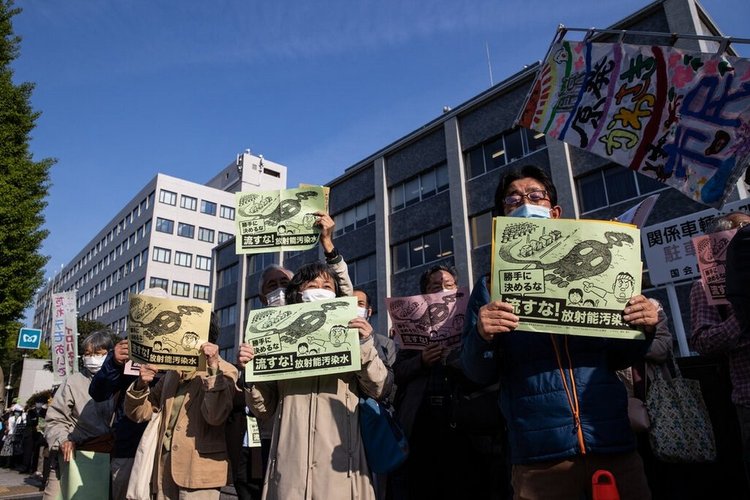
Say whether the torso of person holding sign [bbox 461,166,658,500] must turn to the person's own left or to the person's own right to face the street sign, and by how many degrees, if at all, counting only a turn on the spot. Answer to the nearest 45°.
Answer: approximately 135° to the person's own right

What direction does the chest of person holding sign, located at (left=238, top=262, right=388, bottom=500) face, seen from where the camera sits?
toward the camera

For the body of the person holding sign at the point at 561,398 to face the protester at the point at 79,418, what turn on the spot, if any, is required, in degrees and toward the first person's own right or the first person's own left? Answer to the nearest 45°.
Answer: approximately 90° to the first person's own right

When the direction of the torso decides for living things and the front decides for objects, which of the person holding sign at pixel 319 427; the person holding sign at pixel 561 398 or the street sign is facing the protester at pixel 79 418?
the street sign

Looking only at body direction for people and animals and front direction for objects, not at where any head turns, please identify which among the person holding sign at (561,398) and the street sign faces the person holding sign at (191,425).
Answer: the street sign

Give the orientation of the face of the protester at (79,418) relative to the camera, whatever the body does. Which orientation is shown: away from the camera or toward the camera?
toward the camera

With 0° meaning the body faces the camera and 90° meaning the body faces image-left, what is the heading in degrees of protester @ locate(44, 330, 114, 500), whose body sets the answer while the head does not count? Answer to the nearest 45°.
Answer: approximately 315°

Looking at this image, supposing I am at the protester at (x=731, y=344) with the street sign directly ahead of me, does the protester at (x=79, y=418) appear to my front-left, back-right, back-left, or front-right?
front-left

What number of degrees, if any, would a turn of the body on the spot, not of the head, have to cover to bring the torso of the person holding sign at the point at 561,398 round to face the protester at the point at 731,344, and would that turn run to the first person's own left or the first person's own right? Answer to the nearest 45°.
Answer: approximately 135° to the first person's own left

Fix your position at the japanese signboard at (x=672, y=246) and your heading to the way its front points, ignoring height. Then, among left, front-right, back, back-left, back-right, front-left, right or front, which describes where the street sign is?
right

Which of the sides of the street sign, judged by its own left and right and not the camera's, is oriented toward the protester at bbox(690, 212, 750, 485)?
front

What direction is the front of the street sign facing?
toward the camera

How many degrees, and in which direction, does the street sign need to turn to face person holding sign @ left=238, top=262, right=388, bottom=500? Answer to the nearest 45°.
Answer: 0° — it already faces them

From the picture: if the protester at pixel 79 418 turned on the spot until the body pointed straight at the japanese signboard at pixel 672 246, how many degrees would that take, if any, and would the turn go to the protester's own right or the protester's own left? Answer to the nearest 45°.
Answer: approximately 45° to the protester's own left

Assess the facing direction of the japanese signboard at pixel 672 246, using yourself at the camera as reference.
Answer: facing the viewer
